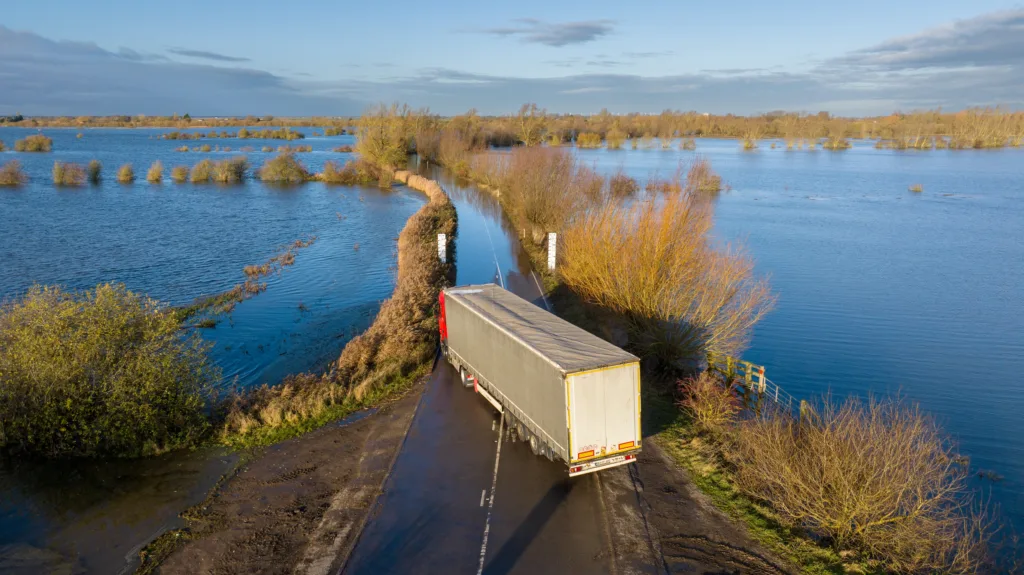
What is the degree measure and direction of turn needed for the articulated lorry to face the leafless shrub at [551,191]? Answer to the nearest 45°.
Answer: approximately 45° to its right

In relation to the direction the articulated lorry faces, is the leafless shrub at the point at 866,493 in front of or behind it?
behind

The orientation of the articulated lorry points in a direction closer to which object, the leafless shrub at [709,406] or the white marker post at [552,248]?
the white marker post

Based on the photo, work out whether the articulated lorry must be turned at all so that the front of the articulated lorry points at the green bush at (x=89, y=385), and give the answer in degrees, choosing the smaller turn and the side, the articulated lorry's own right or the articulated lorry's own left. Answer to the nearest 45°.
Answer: approximately 45° to the articulated lorry's own left

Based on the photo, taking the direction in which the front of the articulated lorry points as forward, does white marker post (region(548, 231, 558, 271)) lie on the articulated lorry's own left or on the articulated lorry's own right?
on the articulated lorry's own right

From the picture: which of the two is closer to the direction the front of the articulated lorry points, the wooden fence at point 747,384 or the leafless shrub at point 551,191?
the leafless shrub

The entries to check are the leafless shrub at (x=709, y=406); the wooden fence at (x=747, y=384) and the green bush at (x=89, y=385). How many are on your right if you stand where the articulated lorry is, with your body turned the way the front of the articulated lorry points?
2

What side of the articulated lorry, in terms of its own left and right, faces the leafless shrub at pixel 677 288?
right

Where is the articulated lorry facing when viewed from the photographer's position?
facing away from the viewer and to the left of the viewer

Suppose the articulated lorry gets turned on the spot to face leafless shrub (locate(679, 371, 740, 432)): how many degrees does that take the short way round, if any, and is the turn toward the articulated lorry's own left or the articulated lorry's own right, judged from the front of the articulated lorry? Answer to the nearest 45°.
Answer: approximately 90° to the articulated lorry's own right

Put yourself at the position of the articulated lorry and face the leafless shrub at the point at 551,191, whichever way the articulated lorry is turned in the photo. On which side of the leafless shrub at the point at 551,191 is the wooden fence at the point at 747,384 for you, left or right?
right
